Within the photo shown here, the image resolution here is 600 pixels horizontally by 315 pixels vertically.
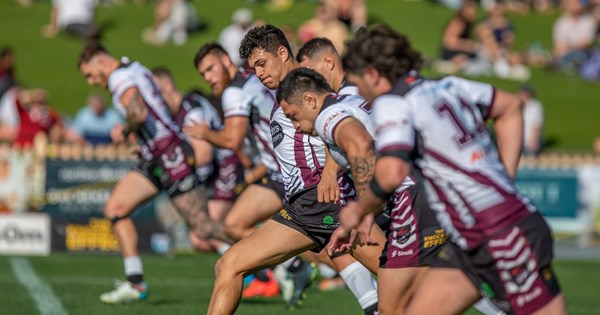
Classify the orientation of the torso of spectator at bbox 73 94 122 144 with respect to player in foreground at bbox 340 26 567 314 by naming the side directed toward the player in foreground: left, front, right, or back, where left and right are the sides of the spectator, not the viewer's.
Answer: front

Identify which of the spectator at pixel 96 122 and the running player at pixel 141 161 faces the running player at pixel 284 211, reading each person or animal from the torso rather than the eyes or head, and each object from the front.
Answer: the spectator

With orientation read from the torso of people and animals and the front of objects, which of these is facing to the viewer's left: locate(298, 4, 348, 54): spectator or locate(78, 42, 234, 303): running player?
the running player

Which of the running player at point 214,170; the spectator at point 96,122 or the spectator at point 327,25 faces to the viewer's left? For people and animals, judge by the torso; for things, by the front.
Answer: the running player

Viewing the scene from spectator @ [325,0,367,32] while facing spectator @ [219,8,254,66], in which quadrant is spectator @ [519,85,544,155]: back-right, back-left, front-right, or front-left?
back-left

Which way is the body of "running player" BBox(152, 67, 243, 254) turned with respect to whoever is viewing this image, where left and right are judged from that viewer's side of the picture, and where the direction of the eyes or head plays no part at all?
facing to the left of the viewer

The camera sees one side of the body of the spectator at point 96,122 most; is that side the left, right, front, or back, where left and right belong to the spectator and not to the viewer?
front

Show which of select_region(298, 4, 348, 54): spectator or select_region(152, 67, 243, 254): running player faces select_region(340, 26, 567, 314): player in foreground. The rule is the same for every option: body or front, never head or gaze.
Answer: the spectator

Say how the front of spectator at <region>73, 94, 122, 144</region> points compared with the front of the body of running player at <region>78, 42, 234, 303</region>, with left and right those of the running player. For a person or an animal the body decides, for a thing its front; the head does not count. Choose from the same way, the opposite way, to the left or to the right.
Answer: to the left

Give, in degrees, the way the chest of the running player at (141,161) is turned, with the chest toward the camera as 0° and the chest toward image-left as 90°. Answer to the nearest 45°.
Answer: approximately 90°

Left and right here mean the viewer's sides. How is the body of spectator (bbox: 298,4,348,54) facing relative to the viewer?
facing the viewer

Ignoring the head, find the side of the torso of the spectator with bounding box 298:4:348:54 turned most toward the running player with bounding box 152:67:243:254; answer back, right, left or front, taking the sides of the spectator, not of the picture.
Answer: front

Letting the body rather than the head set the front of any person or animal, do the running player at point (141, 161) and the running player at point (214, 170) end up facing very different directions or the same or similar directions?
same or similar directions

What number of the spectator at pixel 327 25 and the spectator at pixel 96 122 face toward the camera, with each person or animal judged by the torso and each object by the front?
2

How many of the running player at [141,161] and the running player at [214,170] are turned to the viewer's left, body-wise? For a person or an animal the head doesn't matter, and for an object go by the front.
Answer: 2
